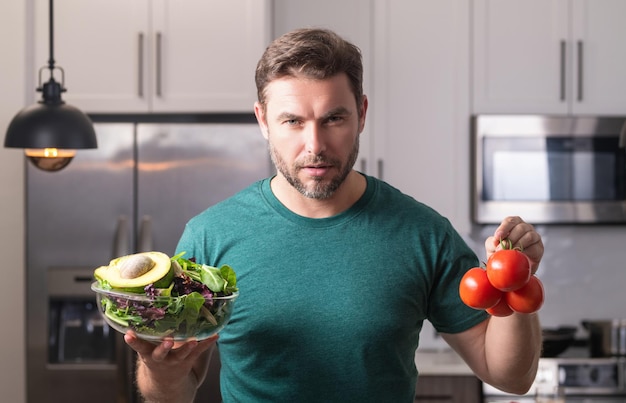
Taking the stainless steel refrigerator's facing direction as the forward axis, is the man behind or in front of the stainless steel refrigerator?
in front

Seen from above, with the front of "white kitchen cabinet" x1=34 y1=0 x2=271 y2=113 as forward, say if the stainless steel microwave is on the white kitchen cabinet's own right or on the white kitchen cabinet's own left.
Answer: on the white kitchen cabinet's own left

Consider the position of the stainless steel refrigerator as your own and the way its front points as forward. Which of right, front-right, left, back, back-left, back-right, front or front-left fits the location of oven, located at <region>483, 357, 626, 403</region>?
left

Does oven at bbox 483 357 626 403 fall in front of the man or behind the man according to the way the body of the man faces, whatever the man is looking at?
behind

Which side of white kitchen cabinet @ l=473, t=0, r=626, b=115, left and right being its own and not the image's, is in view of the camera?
front

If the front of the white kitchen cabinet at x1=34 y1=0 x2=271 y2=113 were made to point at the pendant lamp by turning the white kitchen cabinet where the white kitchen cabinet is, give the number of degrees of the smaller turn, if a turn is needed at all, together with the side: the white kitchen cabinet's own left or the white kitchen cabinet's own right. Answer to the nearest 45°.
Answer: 0° — it already faces it

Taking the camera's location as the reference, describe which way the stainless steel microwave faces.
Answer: facing the viewer

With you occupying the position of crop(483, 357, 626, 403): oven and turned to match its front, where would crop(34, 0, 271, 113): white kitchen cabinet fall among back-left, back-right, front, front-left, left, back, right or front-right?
right

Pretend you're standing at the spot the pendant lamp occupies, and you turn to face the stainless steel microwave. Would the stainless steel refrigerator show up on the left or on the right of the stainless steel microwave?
left

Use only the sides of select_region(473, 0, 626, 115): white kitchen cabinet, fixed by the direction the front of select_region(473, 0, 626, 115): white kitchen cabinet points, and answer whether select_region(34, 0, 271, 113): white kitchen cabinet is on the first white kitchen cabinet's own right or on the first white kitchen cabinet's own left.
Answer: on the first white kitchen cabinet's own right

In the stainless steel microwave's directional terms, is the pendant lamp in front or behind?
in front

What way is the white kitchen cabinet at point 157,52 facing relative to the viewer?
toward the camera
